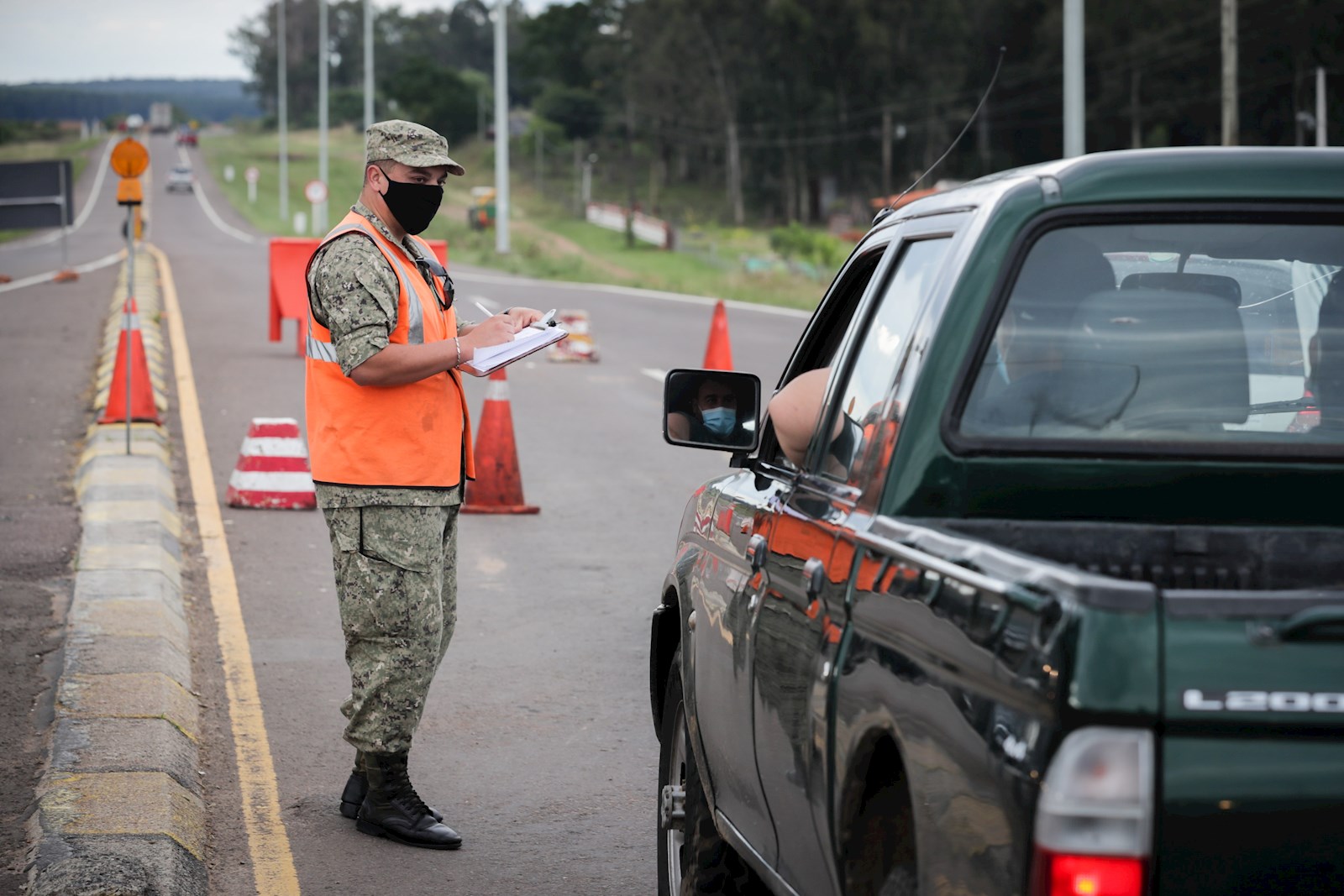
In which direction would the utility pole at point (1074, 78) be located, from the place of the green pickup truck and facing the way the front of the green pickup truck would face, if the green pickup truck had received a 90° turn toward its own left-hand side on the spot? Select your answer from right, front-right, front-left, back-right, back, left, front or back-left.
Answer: back-right

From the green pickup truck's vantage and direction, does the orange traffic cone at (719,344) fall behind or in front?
in front

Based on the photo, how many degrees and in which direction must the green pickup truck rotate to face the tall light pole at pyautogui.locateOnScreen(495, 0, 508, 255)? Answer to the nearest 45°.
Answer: approximately 45° to its right

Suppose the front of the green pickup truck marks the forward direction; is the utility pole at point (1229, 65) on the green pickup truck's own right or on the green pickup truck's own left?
on the green pickup truck's own right

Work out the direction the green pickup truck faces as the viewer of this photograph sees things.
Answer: facing away from the viewer and to the left of the viewer

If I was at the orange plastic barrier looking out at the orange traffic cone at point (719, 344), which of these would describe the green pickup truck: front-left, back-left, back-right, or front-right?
front-right
